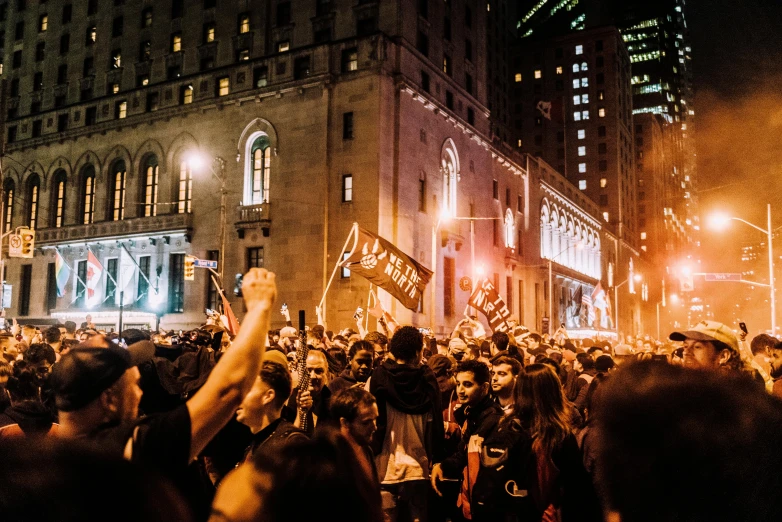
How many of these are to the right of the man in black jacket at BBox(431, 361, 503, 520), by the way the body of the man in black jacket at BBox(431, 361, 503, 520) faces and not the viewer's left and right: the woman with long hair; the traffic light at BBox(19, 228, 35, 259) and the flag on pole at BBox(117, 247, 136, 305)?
2

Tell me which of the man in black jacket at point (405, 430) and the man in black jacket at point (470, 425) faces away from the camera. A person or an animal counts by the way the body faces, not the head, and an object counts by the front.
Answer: the man in black jacket at point (405, 430)

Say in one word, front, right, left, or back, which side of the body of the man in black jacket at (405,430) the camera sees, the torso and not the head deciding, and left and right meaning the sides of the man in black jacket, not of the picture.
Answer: back

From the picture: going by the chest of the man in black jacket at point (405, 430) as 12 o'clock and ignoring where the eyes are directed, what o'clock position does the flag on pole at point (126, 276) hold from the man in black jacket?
The flag on pole is roughly at 11 o'clock from the man in black jacket.

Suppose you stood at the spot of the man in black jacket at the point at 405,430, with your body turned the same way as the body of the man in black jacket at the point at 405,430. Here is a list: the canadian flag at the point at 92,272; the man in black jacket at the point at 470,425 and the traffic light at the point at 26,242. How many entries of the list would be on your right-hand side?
1

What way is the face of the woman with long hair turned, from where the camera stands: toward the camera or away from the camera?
away from the camera

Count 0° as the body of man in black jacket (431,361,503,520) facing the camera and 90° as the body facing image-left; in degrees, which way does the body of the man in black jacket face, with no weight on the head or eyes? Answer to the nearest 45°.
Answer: approximately 45°

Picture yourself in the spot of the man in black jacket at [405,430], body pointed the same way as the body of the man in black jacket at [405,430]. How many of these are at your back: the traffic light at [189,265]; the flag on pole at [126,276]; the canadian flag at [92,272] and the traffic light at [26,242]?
0

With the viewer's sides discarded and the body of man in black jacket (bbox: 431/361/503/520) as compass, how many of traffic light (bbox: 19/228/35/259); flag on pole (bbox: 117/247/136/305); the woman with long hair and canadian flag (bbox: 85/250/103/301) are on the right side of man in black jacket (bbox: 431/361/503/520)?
3

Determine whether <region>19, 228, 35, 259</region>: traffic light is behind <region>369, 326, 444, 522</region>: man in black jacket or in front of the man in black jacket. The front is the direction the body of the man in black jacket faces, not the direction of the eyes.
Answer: in front

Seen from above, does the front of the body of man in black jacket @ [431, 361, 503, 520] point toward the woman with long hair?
no

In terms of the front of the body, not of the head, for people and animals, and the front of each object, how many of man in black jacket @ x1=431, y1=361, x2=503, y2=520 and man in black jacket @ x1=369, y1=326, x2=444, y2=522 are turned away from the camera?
1

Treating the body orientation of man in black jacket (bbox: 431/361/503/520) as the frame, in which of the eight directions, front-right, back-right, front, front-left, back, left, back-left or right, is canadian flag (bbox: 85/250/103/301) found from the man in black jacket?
right

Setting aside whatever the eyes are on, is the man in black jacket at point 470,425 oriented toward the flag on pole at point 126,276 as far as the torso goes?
no

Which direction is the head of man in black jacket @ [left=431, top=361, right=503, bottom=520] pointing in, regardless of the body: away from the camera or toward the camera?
toward the camera

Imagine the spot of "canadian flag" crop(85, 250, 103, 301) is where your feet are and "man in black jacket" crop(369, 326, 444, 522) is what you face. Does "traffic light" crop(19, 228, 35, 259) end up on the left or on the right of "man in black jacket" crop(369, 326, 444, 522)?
right

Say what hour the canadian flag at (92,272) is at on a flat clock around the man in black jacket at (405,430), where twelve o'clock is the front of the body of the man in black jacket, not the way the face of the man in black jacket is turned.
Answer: The canadian flag is roughly at 11 o'clock from the man in black jacket.
